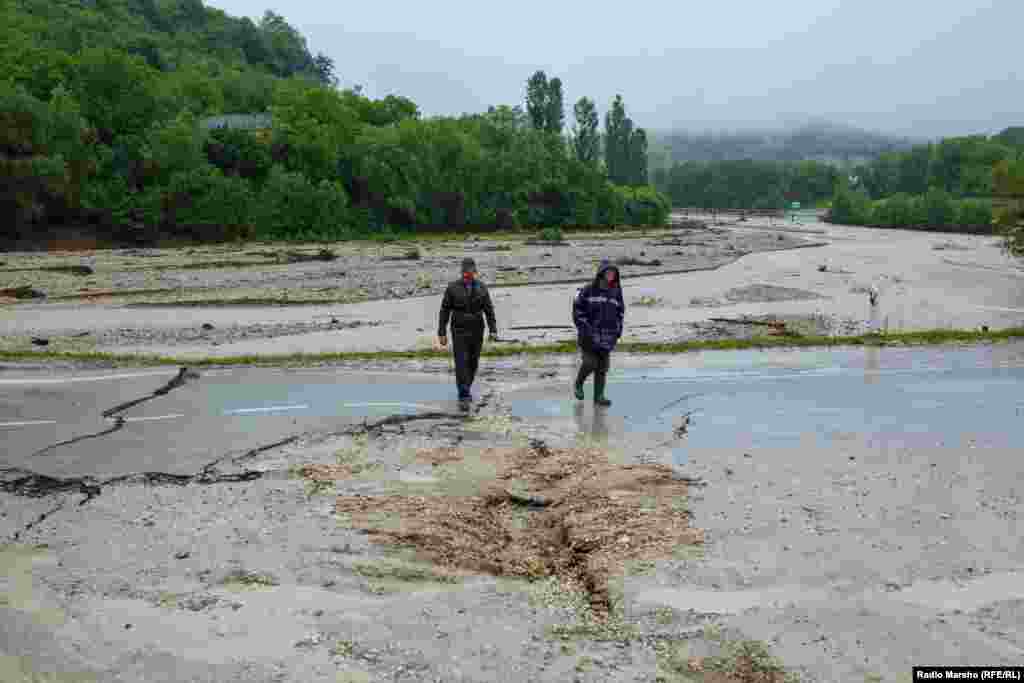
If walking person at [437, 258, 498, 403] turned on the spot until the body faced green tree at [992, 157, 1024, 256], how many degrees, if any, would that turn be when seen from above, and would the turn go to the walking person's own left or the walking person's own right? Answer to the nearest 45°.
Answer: approximately 135° to the walking person's own left

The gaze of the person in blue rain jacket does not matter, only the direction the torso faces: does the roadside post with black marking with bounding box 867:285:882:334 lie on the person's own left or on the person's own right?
on the person's own left

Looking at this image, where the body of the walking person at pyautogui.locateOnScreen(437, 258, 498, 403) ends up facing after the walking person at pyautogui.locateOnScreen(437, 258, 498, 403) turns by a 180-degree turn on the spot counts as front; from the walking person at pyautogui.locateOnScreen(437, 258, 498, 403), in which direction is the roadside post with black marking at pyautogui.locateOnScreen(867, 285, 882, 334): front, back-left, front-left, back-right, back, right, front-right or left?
front-right

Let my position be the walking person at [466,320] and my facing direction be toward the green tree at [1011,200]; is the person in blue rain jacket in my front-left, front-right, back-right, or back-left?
front-right

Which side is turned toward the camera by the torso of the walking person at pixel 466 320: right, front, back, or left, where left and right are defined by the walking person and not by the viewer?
front

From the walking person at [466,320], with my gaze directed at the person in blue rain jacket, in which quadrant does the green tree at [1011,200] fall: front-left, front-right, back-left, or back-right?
front-left

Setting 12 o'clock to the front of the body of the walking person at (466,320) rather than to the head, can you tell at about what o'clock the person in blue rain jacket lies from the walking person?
The person in blue rain jacket is roughly at 9 o'clock from the walking person.

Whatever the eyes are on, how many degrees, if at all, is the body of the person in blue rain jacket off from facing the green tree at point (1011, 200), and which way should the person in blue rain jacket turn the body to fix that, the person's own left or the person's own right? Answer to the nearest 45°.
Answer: approximately 90° to the person's own left

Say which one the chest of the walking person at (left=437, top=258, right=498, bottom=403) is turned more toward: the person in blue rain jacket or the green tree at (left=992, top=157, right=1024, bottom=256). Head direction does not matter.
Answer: the person in blue rain jacket

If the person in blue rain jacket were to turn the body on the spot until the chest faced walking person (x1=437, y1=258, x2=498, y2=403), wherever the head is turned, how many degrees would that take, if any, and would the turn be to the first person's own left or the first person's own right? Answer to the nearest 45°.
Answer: approximately 135° to the first person's own right

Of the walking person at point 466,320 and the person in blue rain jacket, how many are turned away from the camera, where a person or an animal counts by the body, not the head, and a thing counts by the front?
0

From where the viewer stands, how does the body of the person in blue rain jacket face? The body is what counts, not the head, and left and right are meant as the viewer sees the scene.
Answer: facing the viewer and to the right of the viewer
